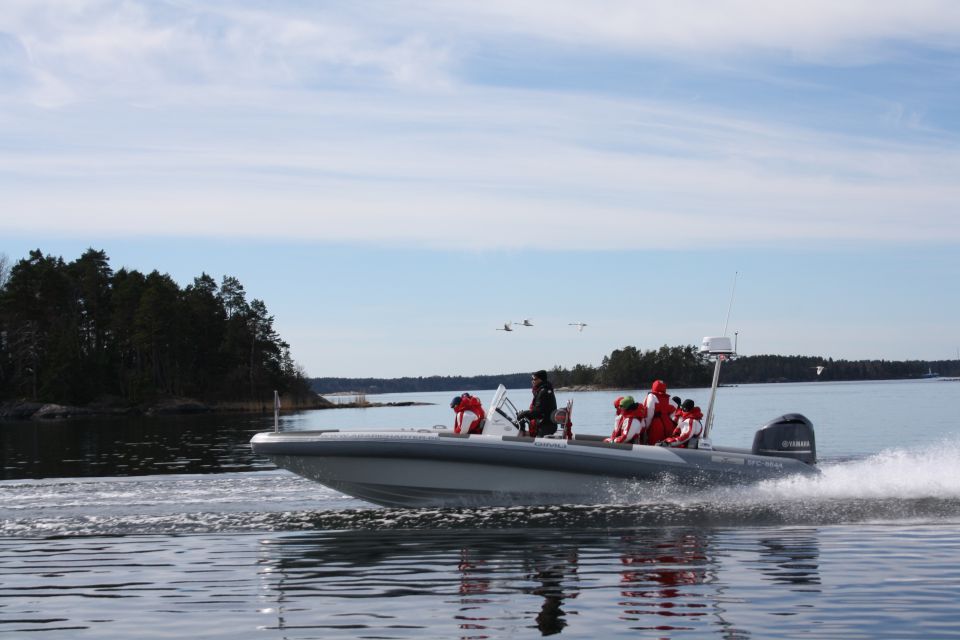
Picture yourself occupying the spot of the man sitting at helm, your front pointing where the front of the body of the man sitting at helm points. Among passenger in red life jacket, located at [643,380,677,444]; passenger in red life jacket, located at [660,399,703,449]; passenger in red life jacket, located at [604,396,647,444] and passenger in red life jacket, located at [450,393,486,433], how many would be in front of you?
1

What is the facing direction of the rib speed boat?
to the viewer's left

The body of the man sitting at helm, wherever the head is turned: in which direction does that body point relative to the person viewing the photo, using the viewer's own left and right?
facing to the left of the viewer

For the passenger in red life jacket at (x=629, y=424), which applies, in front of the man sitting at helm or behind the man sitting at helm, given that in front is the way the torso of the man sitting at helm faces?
behind

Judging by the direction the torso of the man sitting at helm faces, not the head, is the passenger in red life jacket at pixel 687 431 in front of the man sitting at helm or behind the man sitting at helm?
behind

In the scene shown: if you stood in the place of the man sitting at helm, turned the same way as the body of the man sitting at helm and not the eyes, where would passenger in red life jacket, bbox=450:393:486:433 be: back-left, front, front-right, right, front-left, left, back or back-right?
front

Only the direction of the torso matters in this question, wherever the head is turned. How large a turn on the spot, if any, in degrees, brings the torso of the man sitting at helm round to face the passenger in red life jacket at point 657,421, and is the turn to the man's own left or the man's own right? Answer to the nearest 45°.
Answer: approximately 180°

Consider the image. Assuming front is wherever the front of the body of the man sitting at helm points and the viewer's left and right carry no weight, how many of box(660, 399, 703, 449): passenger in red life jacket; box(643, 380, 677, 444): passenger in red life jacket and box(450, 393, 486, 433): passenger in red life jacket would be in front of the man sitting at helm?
1
